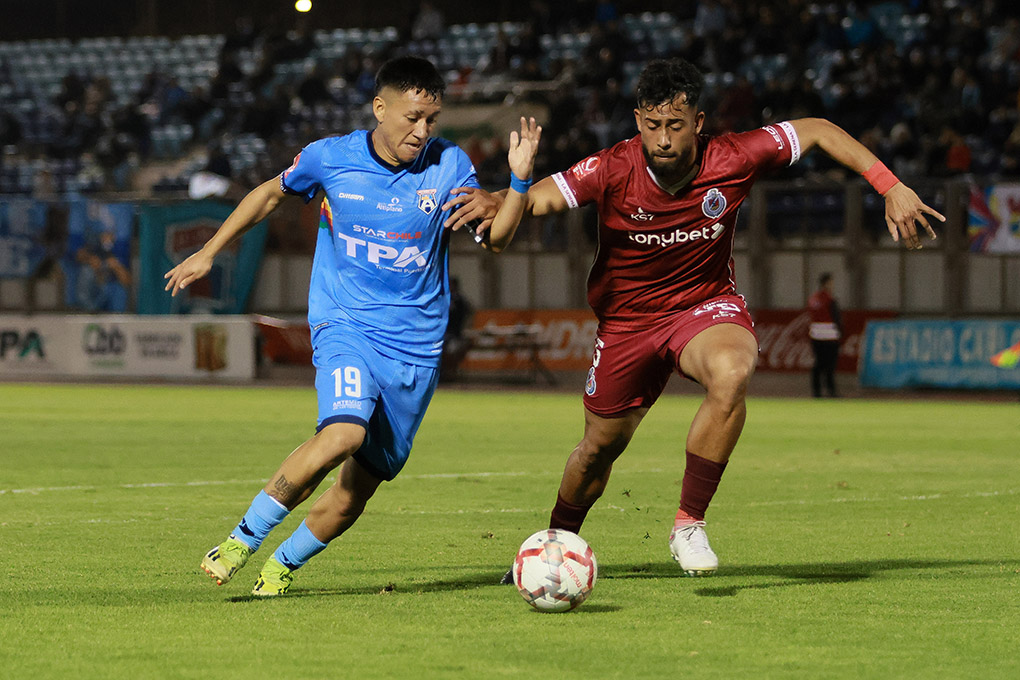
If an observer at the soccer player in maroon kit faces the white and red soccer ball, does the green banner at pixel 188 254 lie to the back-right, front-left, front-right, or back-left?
back-right

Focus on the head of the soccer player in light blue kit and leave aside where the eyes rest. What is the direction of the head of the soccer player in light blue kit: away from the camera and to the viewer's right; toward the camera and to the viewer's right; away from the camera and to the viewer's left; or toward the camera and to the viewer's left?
toward the camera and to the viewer's right

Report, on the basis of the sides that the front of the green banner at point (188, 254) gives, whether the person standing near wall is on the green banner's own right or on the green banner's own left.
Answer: on the green banner's own left

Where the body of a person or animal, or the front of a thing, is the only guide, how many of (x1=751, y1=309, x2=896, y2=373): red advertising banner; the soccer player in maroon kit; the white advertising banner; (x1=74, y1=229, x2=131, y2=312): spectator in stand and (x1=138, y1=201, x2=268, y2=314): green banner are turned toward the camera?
5

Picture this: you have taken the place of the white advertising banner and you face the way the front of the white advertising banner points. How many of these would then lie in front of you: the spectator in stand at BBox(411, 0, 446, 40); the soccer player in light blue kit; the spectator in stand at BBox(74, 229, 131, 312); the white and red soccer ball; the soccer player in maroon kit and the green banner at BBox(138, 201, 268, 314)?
3

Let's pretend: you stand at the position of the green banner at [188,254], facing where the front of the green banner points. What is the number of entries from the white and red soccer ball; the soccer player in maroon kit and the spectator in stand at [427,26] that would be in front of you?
2

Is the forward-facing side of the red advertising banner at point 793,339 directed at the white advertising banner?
no

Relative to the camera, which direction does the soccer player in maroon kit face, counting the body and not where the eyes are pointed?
toward the camera

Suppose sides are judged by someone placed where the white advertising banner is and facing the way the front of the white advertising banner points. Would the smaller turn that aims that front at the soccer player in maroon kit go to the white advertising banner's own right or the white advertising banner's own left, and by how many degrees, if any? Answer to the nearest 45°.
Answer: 0° — it already faces them

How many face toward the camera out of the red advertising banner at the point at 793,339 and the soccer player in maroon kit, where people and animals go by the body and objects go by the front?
2

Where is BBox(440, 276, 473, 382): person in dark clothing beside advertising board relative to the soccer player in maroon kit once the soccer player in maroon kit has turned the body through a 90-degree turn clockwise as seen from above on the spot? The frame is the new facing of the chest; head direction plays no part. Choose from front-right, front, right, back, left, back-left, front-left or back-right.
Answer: right

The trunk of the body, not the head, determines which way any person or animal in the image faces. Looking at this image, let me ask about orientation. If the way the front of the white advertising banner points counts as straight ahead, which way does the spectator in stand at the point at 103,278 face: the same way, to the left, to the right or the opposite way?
the same way

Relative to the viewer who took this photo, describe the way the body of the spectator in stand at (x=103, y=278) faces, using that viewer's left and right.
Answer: facing the viewer

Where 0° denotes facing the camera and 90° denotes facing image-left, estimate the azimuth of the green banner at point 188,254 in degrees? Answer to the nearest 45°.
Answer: approximately 0°

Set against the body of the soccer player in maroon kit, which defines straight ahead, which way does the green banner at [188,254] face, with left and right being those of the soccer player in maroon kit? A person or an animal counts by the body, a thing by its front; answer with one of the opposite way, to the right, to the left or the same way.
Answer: the same way

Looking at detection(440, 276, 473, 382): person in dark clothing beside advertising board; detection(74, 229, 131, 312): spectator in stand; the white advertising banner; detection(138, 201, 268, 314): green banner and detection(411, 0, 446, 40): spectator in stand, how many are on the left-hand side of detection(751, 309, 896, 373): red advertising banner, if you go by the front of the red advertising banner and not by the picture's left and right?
0

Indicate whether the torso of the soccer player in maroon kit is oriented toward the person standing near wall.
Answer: no

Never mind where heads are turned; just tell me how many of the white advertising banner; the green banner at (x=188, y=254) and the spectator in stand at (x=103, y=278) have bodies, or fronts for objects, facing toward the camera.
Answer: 3

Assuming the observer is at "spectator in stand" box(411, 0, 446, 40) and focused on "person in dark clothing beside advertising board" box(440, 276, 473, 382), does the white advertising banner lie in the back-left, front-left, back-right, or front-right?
front-right
